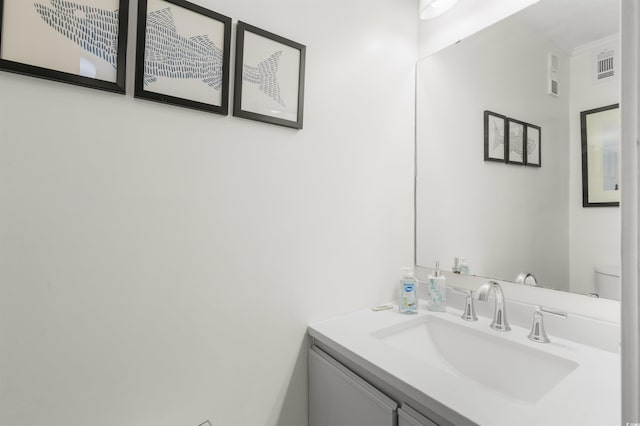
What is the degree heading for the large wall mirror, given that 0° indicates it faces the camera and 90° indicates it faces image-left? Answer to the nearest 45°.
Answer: approximately 45°

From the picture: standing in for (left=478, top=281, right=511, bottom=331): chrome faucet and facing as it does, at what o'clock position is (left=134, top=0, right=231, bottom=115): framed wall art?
The framed wall art is roughly at 12 o'clock from the chrome faucet.

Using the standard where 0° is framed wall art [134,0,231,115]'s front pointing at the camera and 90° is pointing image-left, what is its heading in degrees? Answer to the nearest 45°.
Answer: approximately 315°

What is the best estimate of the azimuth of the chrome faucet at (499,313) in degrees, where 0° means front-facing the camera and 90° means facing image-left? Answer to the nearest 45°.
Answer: approximately 45°
